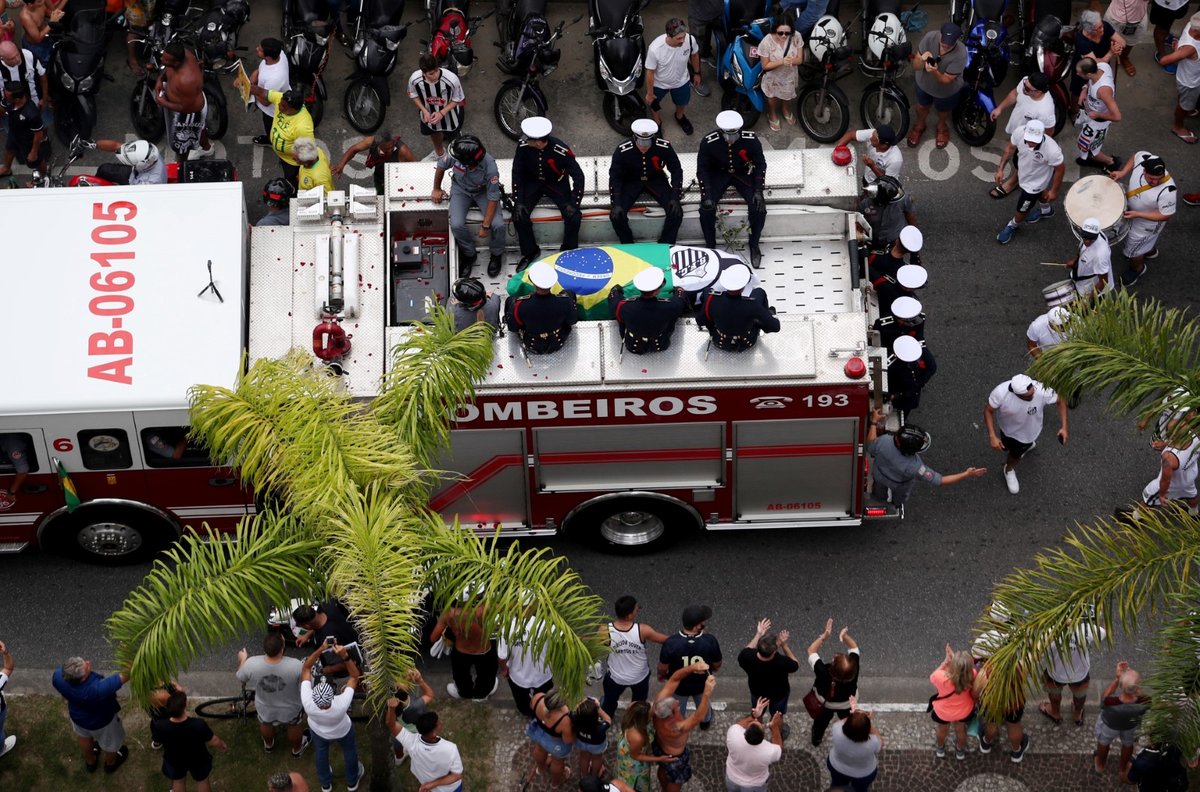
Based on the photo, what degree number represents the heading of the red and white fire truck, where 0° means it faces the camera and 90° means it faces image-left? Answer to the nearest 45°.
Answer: approximately 90°

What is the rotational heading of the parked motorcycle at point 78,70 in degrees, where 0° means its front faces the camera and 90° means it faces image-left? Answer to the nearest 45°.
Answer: approximately 0°

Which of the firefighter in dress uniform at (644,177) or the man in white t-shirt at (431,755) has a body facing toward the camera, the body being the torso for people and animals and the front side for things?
the firefighter in dress uniform

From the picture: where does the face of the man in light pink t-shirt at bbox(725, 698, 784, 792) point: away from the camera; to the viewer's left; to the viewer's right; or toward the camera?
away from the camera

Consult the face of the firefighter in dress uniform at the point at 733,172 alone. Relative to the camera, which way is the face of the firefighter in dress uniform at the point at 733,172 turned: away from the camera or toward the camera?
toward the camera

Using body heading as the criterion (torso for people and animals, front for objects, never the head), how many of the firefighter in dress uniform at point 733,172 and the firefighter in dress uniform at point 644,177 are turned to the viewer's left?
0

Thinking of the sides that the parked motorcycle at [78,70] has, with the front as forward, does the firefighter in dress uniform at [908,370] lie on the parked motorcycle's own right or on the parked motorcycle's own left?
on the parked motorcycle's own left

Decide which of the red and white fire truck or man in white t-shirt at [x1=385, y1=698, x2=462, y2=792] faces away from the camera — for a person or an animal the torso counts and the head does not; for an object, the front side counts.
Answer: the man in white t-shirt

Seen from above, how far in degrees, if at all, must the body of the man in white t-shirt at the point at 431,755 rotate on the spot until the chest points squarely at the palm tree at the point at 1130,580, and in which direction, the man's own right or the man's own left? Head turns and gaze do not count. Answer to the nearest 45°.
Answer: approximately 90° to the man's own right

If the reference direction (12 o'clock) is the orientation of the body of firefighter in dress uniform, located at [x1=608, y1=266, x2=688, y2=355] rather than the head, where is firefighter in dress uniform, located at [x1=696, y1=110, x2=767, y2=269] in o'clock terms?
firefighter in dress uniform, located at [x1=696, y1=110, x2=767, y2=269] is roughly at 1 o'clock from firefighter in dress uniform, located at [x1=608, y1=266, x2=688, y2=355].

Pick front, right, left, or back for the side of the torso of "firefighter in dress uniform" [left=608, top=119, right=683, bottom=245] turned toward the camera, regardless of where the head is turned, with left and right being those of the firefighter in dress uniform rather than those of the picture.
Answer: front

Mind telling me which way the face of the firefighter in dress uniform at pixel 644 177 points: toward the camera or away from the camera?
toward the camera

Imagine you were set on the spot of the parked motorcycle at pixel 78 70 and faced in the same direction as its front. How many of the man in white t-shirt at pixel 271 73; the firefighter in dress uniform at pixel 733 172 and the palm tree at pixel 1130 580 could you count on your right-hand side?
0

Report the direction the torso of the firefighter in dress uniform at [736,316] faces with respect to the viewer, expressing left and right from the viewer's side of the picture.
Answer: facing away from the viewer

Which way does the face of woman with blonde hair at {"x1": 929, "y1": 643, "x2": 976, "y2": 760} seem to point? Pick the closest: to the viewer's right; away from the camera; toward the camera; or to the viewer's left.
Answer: away from the camera

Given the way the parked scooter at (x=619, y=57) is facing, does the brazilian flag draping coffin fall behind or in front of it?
in front

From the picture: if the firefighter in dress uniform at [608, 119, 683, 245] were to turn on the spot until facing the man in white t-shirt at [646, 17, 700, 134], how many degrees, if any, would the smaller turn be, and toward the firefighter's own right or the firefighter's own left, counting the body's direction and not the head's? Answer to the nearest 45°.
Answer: approximately 180°
